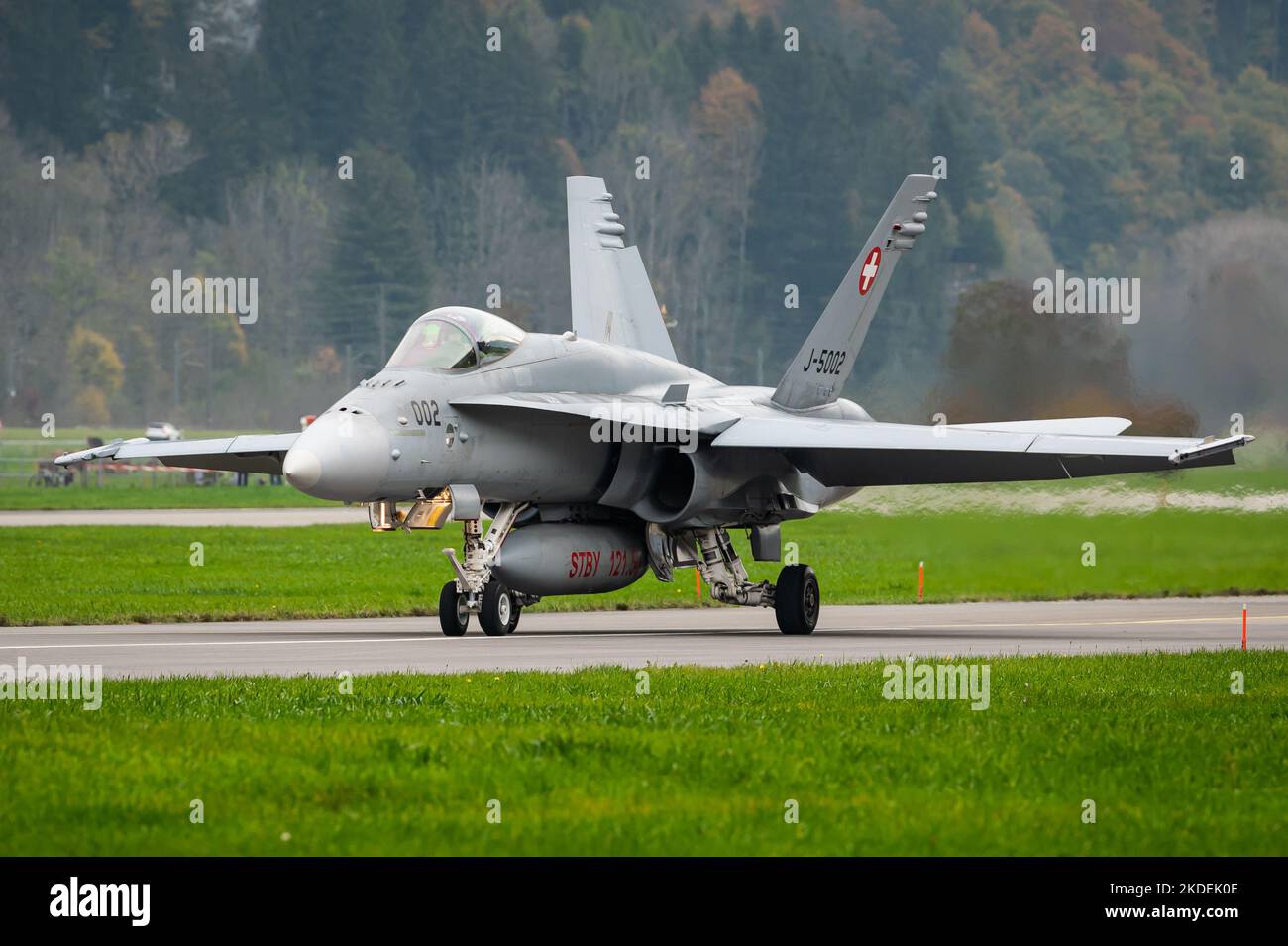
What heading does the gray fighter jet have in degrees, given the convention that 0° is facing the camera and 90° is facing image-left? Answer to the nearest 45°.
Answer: approximately 45°
